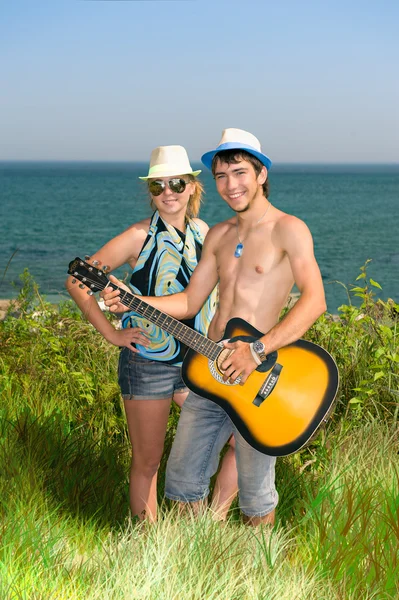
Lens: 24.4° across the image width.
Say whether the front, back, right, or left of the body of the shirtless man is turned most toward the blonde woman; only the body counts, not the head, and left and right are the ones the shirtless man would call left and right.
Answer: right

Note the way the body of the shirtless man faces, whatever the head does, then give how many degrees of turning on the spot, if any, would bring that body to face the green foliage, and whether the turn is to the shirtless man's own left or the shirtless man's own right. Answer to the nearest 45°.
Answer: approximately 180°

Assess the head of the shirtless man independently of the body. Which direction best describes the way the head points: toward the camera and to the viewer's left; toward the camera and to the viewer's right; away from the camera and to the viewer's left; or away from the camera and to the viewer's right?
toward the camera and to the viewer's left

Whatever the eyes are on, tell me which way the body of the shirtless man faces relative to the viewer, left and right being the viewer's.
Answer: facing the viewer and to the left of the viewer

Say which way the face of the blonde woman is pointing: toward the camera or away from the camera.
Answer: toward the camera

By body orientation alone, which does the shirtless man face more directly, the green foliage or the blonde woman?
the blonde woman
